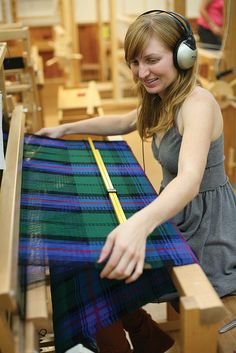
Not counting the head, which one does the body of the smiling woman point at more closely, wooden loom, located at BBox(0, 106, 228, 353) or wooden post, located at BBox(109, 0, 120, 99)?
the wooden loom

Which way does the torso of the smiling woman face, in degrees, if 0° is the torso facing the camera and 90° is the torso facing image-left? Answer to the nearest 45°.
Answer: approximately 45°

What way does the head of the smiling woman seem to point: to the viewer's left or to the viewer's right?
to the viewer's left

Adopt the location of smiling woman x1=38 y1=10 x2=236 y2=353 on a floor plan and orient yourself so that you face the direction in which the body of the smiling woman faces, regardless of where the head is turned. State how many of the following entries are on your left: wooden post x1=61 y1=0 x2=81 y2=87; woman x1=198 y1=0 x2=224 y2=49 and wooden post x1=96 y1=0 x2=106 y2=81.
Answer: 0

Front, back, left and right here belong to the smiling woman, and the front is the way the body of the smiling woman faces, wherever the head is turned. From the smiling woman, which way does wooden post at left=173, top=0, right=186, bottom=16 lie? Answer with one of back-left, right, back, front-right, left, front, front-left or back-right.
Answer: back-right

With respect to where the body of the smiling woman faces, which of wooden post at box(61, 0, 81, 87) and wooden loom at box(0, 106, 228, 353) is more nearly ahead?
the wooden loom

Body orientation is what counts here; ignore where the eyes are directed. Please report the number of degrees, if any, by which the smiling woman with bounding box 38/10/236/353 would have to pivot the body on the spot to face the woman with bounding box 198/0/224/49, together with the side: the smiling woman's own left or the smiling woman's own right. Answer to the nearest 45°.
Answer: approximately 135° to the smiling woman's own right

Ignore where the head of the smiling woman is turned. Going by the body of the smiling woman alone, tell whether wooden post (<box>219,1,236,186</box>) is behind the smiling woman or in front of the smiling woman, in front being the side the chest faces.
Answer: behind

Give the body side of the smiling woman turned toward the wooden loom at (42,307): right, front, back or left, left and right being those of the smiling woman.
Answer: front
